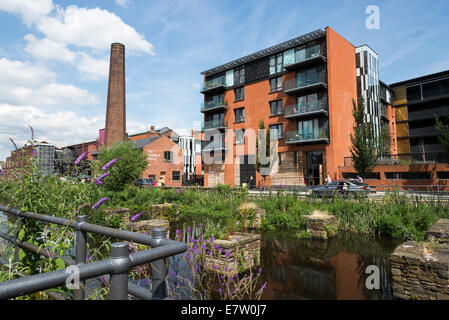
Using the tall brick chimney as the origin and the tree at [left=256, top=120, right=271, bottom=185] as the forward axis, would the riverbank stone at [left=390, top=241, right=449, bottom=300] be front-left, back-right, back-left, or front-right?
front-right

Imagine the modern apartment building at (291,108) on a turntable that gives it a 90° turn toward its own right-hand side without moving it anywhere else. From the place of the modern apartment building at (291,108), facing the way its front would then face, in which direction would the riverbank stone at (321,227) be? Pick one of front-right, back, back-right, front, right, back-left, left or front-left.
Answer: back-left

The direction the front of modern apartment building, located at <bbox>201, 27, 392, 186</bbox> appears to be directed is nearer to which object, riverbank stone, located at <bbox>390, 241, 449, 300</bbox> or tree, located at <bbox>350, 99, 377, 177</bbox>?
the riverbank stone

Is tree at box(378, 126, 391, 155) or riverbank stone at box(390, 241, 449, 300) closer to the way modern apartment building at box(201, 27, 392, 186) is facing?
the riverbank stone

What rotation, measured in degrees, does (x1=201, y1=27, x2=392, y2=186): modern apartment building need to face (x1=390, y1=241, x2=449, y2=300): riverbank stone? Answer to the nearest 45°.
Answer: approximately 45° to its left

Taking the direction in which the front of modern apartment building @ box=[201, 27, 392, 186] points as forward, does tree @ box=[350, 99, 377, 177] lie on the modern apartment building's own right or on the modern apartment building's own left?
on the modern apartment building's own left

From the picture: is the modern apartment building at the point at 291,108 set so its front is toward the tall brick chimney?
no

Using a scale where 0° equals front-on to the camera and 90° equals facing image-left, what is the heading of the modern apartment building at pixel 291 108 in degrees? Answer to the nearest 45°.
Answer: approximately 45°

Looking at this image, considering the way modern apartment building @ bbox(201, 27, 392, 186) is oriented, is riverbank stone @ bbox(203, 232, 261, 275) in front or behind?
in front

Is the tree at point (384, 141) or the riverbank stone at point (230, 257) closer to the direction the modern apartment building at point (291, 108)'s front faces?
the riverbank stone
